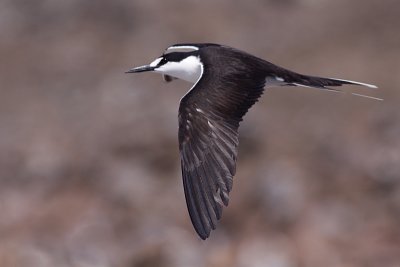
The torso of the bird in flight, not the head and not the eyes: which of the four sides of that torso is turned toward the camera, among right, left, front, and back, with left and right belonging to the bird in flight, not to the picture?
left
